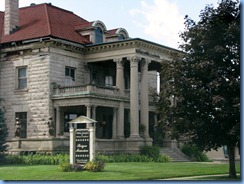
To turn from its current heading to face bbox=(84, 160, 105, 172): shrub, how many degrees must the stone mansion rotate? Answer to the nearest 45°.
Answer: approximately 45° to its right

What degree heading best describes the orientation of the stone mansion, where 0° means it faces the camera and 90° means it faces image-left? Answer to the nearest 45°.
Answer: approximately 315°

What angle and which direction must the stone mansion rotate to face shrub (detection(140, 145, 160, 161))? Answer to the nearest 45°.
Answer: approximately 45° to its left

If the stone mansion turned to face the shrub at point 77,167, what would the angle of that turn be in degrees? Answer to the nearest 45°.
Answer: approximately 45° to its right
